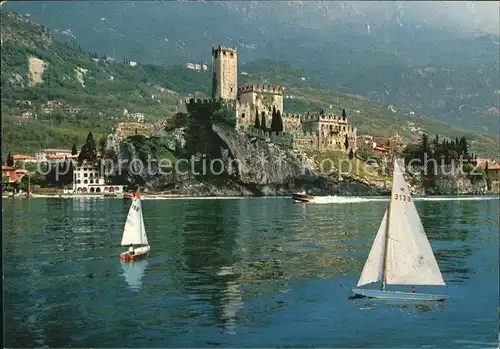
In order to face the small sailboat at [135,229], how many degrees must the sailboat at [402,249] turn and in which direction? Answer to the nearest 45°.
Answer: approximately 45° to its right

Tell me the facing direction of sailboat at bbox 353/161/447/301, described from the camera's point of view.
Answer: facing to the left of the viewer

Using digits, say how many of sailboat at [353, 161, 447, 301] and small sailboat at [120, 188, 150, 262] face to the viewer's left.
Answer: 1

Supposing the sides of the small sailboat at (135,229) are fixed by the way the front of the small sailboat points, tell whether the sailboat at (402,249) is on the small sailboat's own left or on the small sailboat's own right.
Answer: on the small sailboat's own right

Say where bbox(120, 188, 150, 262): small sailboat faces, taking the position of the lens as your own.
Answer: facing away from the viewer and to the right of the viewer
